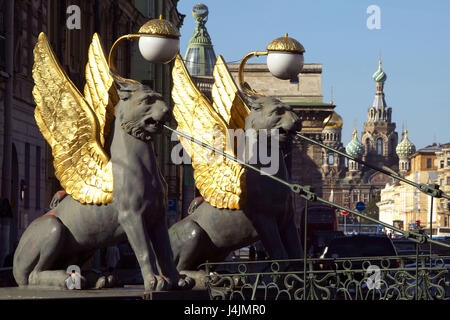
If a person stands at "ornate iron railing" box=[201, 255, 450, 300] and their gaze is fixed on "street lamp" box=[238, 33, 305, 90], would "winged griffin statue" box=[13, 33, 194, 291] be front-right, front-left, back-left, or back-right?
front-left

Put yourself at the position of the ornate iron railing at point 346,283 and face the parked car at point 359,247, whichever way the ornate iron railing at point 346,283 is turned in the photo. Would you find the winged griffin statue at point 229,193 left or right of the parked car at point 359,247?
left

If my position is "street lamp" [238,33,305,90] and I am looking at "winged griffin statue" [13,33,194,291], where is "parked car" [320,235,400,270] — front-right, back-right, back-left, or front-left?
back-right

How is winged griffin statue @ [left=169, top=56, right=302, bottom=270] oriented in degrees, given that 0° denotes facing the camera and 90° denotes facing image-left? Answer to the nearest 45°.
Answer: approximately 315°

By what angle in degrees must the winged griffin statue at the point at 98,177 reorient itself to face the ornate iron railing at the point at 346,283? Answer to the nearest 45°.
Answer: approximately 45° to its left

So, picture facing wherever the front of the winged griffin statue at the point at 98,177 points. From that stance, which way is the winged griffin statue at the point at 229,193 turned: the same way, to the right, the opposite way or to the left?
the same way

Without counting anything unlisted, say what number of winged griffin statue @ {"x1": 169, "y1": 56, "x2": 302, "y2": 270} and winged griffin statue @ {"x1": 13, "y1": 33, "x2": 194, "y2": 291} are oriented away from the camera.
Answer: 0

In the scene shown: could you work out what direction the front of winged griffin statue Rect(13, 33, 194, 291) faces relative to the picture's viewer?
facing the viewer and to the right of the viewer
